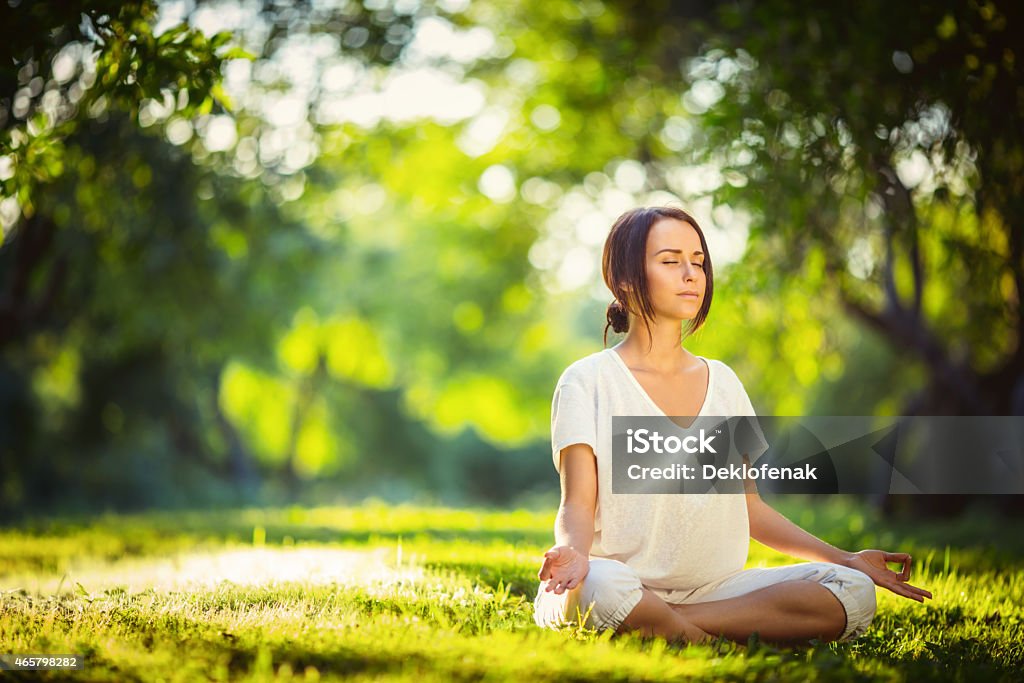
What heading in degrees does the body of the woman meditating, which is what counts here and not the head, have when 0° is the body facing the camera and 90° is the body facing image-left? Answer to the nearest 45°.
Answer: approximately 315°
